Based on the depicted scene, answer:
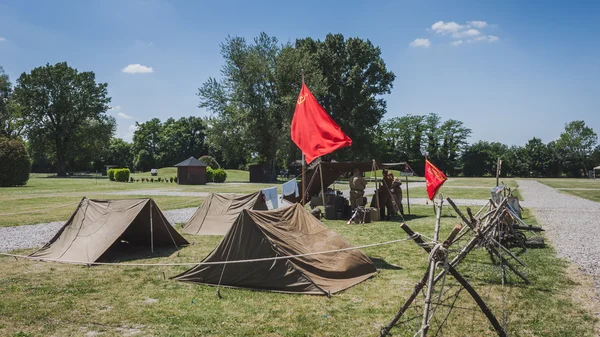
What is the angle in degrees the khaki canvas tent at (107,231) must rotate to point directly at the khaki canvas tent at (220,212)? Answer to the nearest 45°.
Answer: approximately 90° to its left

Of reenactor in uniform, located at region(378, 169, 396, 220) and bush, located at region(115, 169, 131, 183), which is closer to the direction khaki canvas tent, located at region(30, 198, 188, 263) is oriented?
the reenactor in uniform

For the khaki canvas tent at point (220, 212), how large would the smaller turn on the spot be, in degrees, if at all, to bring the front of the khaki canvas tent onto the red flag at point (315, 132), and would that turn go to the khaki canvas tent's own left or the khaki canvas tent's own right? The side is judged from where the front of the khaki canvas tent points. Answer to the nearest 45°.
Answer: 0° — it already faces it

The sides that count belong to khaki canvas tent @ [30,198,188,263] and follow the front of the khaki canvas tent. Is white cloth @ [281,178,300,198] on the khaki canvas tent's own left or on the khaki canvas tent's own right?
on the khaki canvas tent's own left

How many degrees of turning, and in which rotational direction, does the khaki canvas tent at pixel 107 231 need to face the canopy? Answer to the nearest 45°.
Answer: approximately 90° to its left
